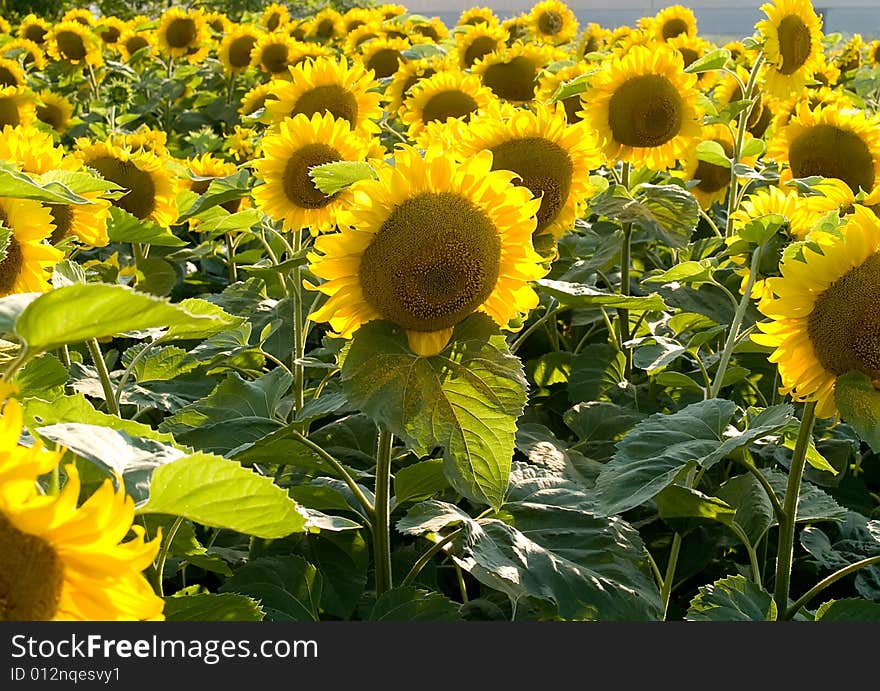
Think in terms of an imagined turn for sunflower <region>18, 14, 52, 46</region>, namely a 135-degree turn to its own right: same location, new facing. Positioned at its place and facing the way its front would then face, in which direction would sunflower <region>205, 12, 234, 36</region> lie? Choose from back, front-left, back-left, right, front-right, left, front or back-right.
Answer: back-right

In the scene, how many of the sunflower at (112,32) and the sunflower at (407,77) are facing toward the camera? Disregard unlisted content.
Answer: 2

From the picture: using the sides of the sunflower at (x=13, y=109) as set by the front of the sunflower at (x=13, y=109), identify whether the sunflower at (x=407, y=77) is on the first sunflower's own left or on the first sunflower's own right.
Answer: on the first sunflower's own left

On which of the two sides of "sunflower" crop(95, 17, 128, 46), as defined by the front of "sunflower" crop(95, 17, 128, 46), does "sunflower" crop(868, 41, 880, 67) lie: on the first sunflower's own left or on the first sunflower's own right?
on the first sunflower's own left

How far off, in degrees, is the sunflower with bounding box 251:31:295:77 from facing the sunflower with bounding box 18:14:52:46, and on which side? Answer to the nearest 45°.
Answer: approximately 135° to its right

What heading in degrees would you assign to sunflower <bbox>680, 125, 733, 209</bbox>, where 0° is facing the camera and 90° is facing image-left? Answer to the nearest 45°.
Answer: approximately 0°

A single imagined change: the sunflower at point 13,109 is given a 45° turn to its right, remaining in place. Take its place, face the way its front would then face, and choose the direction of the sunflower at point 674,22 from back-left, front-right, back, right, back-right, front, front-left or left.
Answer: back-left
